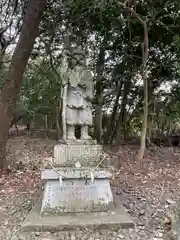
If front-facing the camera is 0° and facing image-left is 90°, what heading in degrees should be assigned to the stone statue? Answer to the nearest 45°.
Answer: approximately 0°
